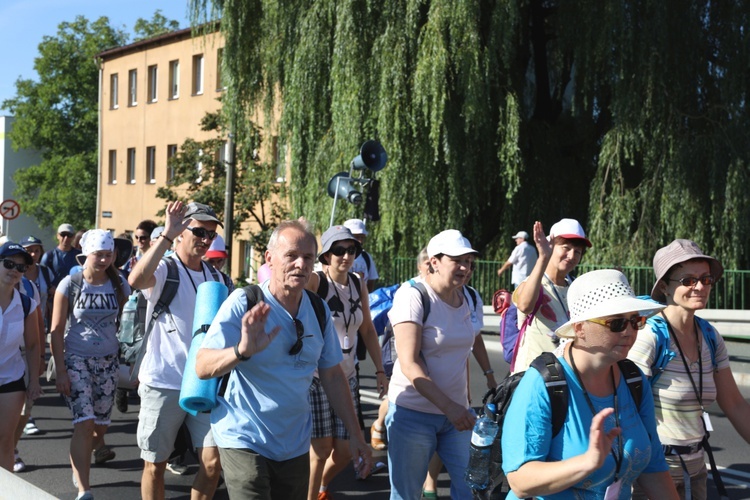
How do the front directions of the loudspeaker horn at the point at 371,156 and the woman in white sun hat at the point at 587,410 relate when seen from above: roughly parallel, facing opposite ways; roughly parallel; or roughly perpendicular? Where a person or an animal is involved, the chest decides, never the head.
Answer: roughly parallel

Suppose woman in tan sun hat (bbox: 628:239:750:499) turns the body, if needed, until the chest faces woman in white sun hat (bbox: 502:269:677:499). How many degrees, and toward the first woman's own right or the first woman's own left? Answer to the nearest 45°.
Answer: approximately 45° to the first woman's own right

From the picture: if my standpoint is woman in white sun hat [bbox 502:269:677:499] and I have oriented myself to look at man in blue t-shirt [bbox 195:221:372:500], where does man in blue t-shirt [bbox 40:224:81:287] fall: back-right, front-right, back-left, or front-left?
front-right

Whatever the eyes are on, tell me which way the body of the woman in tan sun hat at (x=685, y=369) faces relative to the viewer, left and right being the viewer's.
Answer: facing the viewer and to the right of the viewer

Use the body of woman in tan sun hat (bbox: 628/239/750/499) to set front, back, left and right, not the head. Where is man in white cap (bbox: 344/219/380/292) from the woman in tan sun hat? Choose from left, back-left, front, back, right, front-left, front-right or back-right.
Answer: back

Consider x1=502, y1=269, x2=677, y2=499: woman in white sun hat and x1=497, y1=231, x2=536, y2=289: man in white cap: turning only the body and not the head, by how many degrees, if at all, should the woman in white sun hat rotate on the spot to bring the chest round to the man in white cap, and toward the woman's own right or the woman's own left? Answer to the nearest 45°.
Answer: approximately 135° to the woman's own left

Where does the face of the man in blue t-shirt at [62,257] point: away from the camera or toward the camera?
toward the camera

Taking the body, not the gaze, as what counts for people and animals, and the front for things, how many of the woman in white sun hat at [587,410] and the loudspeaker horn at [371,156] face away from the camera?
0

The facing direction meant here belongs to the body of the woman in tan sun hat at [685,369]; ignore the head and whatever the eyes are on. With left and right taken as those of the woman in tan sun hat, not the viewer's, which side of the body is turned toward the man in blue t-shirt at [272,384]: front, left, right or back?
right

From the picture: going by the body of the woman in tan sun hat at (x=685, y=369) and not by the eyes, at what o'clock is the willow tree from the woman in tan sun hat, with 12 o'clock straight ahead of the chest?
The willow tree is roughly at 7 o'clock from the woman in tan sun hat.

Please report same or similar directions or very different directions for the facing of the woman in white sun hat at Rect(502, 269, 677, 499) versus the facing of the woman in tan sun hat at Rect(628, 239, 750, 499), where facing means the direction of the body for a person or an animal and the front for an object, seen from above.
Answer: same or similar directions

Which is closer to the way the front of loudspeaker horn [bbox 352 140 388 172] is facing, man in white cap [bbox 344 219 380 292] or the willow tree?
the man in white cap

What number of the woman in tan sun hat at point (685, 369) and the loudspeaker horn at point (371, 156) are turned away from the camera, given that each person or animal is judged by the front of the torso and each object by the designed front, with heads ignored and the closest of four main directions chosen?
0

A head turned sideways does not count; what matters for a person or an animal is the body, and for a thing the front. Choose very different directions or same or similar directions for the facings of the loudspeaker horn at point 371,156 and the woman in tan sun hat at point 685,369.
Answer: same or similar directions
